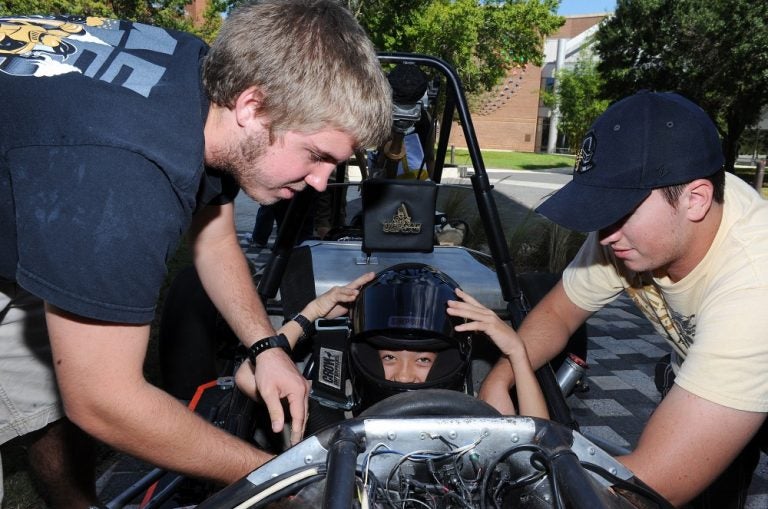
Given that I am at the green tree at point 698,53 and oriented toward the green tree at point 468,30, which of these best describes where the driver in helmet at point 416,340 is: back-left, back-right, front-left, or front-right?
front-left

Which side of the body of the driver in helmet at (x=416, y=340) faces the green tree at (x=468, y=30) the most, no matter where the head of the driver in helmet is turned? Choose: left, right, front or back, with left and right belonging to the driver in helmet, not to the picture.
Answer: back

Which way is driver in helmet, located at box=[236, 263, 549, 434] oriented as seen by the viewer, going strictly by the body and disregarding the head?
toward the camera

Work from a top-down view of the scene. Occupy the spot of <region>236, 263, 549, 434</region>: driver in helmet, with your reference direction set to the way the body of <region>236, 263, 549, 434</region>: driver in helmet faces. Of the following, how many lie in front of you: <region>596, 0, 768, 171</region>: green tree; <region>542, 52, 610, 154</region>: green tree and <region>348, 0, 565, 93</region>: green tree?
0

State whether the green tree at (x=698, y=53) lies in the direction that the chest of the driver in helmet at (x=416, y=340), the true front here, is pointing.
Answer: no

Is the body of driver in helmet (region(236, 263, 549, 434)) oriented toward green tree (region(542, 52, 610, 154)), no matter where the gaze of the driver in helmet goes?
no

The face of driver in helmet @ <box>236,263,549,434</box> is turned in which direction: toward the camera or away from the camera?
toward the camera
